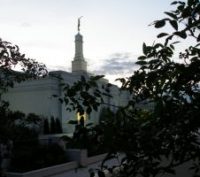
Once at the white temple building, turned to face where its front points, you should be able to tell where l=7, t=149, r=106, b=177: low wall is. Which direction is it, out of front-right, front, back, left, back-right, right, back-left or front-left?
front-right

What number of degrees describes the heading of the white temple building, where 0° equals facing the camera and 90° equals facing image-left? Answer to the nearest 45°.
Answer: approximately 315°
